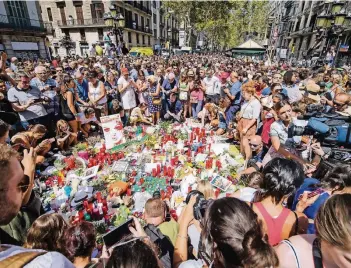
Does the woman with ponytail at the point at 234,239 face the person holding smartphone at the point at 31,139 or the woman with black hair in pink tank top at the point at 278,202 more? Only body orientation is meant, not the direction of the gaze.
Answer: the person holding smartphone

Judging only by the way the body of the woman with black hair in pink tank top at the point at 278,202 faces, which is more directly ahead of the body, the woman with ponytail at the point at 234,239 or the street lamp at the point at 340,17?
the street lamp

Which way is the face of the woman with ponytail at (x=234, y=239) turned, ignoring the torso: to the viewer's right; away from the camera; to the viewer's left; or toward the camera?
away from the camera

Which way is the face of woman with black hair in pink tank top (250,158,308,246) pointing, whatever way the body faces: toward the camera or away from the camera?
away from the camera

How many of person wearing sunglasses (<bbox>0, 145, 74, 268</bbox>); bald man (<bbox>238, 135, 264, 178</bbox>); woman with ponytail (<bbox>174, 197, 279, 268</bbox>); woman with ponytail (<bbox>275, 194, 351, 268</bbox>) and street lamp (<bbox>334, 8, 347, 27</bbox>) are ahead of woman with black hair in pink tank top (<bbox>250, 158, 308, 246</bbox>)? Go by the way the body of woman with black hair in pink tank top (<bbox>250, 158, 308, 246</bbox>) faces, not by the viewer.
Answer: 2

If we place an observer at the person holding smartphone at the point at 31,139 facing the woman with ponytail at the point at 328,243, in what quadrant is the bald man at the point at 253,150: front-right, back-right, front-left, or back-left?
front-left

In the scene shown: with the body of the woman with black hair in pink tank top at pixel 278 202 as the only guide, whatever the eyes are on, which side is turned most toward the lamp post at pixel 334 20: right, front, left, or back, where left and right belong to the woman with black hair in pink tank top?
front

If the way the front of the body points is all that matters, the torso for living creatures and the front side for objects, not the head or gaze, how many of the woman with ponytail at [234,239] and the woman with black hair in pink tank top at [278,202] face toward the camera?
0

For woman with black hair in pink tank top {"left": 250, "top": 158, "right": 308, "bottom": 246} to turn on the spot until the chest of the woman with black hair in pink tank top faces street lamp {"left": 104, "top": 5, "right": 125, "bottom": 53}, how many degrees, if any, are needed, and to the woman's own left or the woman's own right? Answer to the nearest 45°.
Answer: approximately 45° to the woman's own left

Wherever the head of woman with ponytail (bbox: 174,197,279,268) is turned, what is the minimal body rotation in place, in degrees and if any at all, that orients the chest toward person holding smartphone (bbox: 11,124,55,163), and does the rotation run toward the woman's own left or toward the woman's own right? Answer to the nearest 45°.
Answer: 0° — they already face them

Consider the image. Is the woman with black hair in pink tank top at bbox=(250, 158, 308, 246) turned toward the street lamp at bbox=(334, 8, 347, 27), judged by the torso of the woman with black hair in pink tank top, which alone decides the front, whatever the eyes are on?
yes

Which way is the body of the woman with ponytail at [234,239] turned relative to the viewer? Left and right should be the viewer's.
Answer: facing away from the viewer and to the left of the viewer

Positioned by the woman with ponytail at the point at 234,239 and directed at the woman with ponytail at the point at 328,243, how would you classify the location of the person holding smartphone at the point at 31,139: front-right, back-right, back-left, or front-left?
back-left

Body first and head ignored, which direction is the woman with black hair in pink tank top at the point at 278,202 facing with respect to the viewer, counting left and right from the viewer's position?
facing away from the viewer

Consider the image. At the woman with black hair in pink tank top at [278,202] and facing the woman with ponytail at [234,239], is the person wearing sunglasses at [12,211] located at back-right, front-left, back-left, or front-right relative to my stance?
front-right

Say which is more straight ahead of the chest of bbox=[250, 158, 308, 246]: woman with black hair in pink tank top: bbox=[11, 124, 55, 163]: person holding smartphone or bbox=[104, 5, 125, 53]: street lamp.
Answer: the street lamp

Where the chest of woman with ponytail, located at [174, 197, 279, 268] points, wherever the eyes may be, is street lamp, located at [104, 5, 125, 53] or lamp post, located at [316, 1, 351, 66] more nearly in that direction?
the street lamp

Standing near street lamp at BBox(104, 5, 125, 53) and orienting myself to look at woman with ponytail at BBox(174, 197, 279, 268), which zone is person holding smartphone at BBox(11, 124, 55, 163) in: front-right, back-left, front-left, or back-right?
front-right
